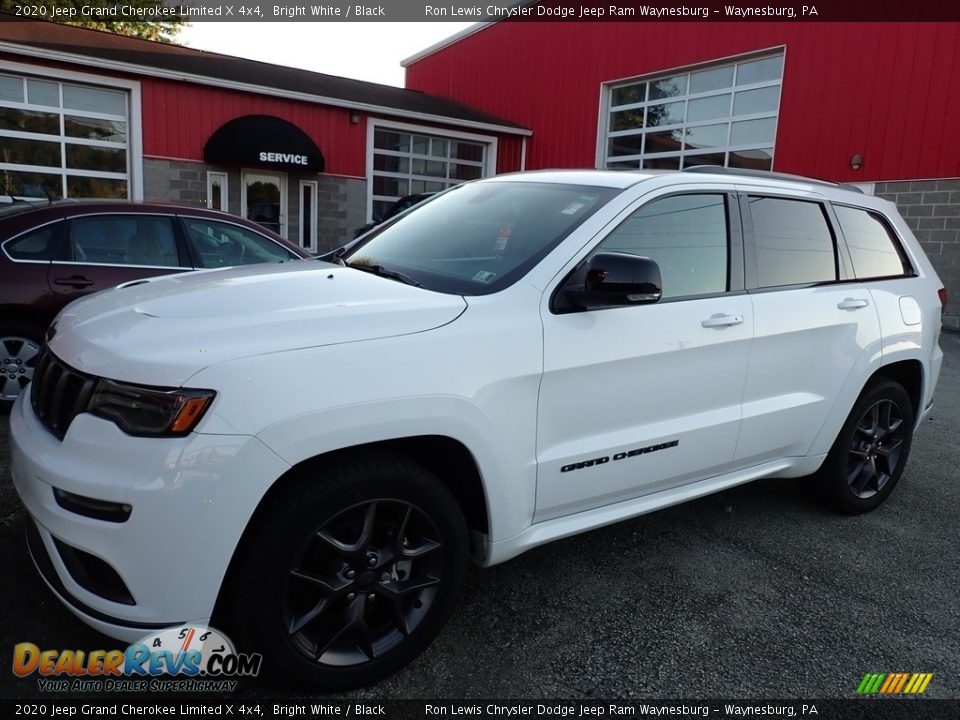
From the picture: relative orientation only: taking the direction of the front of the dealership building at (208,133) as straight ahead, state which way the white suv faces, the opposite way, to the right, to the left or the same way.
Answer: to the right

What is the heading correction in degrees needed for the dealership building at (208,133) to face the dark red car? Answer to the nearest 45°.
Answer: approximately 45° to its right

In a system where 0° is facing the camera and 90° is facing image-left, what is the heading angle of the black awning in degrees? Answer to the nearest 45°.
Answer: approximately 315°

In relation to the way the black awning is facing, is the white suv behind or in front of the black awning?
in front

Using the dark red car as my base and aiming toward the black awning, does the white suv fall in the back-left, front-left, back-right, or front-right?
back-right

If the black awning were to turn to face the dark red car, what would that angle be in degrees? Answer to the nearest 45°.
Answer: approximately 45° to its right

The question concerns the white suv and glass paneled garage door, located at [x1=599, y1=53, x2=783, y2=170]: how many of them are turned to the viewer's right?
0

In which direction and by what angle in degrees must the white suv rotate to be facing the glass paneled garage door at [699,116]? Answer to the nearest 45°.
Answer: approximately 135° to its right

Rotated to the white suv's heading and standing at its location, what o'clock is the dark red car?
The dark red car is roughly at 3 o'clock from the white suv.

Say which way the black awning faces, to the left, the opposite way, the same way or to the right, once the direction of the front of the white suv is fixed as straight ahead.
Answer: to the left

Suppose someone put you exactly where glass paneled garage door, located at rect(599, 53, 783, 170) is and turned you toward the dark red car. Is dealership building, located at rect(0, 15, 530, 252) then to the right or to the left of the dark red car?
right

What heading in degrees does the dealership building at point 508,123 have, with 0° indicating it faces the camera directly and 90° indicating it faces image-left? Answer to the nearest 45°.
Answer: approximately 315°
